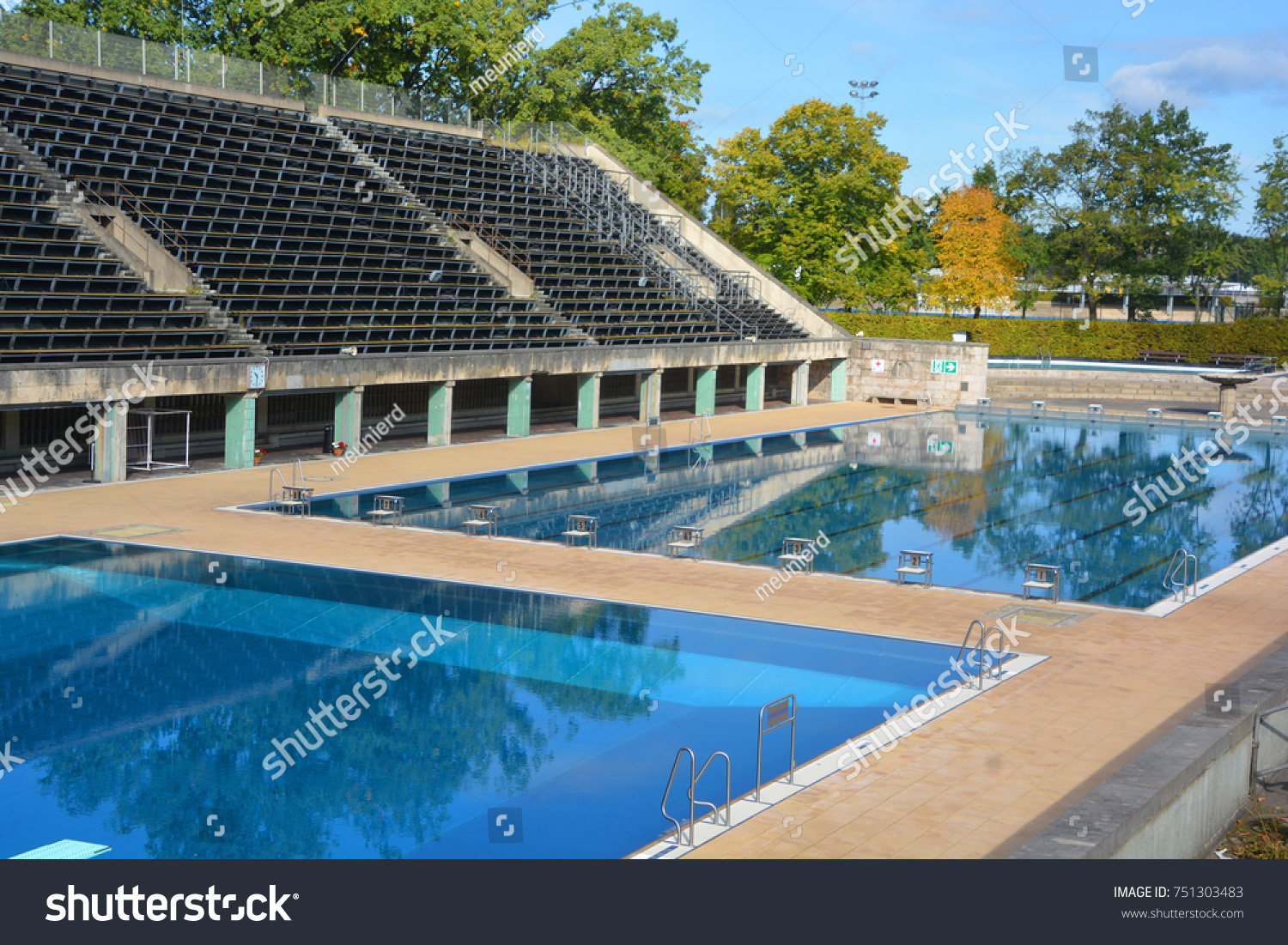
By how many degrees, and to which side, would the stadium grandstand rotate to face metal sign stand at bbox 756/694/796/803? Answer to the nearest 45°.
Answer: approximately 45° to its right

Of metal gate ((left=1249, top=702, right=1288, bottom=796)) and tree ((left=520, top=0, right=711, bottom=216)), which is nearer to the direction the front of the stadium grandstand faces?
the metal gate

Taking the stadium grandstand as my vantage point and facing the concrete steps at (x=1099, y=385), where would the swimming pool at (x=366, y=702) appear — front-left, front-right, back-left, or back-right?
back-right

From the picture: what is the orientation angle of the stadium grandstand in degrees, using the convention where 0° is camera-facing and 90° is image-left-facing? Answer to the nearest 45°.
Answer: approximately 315°

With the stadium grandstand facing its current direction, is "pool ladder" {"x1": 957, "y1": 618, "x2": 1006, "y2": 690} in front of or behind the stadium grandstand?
in front

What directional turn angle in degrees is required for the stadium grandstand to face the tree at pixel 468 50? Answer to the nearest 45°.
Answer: approximately 135° to its left

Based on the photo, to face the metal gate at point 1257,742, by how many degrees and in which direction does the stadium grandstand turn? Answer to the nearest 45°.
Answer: approximately 45° to its right

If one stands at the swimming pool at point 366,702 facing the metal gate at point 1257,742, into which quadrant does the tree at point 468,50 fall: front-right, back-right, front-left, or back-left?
back-left

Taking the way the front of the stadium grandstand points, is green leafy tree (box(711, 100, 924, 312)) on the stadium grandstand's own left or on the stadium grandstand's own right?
on the stadium grandstand's own left

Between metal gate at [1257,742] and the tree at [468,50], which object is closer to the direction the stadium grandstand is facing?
the metal gate

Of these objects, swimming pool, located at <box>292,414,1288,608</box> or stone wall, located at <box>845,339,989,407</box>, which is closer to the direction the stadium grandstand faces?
the swimming pool
